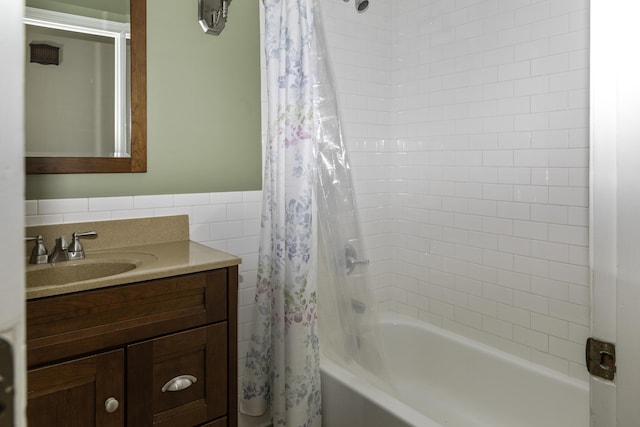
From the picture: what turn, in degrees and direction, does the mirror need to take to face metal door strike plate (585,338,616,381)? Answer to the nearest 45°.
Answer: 0° — it already faces it

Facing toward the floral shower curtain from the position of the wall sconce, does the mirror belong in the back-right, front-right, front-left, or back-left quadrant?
back-right

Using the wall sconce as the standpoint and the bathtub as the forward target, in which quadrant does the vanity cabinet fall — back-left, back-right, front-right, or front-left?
back-right

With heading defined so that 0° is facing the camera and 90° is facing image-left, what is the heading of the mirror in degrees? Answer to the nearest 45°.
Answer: approximately 0°

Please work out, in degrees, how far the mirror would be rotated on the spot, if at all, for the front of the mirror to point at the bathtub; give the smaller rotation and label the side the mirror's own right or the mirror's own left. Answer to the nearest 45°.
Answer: approximately 90° to the mirror's own left
